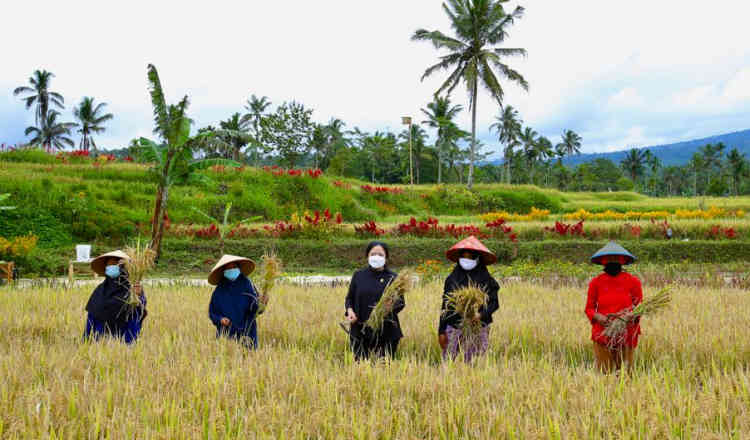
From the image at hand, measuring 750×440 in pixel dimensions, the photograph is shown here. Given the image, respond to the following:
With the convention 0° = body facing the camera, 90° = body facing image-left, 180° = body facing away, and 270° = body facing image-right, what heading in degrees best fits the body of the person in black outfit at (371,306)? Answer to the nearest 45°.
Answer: approximately 0°

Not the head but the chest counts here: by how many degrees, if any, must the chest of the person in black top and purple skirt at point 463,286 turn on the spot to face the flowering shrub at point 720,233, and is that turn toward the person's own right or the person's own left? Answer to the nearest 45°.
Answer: approximately 135° to the person's own left

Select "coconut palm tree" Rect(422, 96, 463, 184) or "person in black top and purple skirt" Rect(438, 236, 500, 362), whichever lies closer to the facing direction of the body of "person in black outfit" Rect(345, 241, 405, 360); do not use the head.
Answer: the person in black top and purple skirt

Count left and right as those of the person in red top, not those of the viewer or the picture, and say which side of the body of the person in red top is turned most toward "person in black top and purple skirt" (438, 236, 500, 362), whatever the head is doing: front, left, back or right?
right

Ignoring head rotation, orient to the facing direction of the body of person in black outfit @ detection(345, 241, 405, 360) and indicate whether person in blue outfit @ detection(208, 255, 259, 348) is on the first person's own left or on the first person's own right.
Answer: on the first person's own right

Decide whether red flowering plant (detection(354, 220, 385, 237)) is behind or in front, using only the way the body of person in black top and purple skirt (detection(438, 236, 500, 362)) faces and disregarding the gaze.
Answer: behind

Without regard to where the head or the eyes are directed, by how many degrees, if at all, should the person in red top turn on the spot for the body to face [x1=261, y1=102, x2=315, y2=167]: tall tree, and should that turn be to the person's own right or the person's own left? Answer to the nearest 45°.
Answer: approximately 135° to the person's own right

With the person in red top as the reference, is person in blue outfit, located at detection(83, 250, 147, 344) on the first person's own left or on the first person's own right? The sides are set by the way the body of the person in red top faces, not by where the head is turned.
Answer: on the first person's own right

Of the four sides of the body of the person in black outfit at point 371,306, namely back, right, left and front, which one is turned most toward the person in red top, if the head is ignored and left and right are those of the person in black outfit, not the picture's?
left

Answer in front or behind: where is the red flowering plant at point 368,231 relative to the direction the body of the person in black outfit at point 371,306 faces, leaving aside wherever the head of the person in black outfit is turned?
behind

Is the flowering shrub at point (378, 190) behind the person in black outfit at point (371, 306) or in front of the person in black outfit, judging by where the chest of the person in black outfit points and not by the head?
behind

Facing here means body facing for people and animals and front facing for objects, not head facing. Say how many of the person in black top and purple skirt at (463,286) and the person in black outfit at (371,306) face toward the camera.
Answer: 2

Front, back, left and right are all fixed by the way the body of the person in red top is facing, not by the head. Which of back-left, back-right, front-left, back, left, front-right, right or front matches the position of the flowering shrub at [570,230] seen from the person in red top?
back
